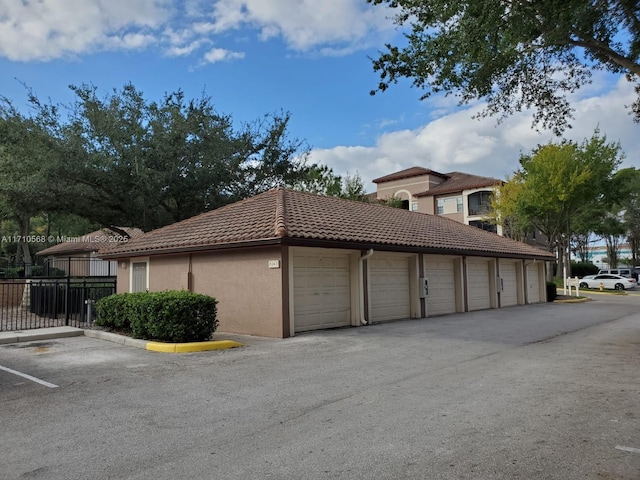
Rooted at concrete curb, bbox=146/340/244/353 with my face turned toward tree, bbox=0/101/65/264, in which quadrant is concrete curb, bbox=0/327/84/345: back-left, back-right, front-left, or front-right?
front-left

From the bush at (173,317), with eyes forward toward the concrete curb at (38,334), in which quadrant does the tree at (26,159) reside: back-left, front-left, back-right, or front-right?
front-right

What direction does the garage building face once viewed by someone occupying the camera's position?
facing the viewer and to the right of the viewer

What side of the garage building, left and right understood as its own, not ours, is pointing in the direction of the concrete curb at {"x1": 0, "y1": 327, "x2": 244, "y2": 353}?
right

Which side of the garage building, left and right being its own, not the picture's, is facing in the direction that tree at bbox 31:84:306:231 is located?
back

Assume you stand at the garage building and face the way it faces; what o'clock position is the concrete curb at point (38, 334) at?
The concrete curb is roughly at 4 o'clock from the garage building.

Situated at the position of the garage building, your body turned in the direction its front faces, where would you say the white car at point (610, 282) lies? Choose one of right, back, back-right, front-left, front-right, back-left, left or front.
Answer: left

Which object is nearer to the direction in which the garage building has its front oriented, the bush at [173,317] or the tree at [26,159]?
the bush

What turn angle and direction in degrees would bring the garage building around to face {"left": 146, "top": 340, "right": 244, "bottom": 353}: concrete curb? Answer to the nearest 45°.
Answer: approximately 90° to its right

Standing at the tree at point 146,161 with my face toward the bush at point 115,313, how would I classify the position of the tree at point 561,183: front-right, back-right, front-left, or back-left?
back-left

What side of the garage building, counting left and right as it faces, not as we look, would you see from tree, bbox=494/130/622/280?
left

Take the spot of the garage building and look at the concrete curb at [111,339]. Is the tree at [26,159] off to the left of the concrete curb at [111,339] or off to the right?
right
